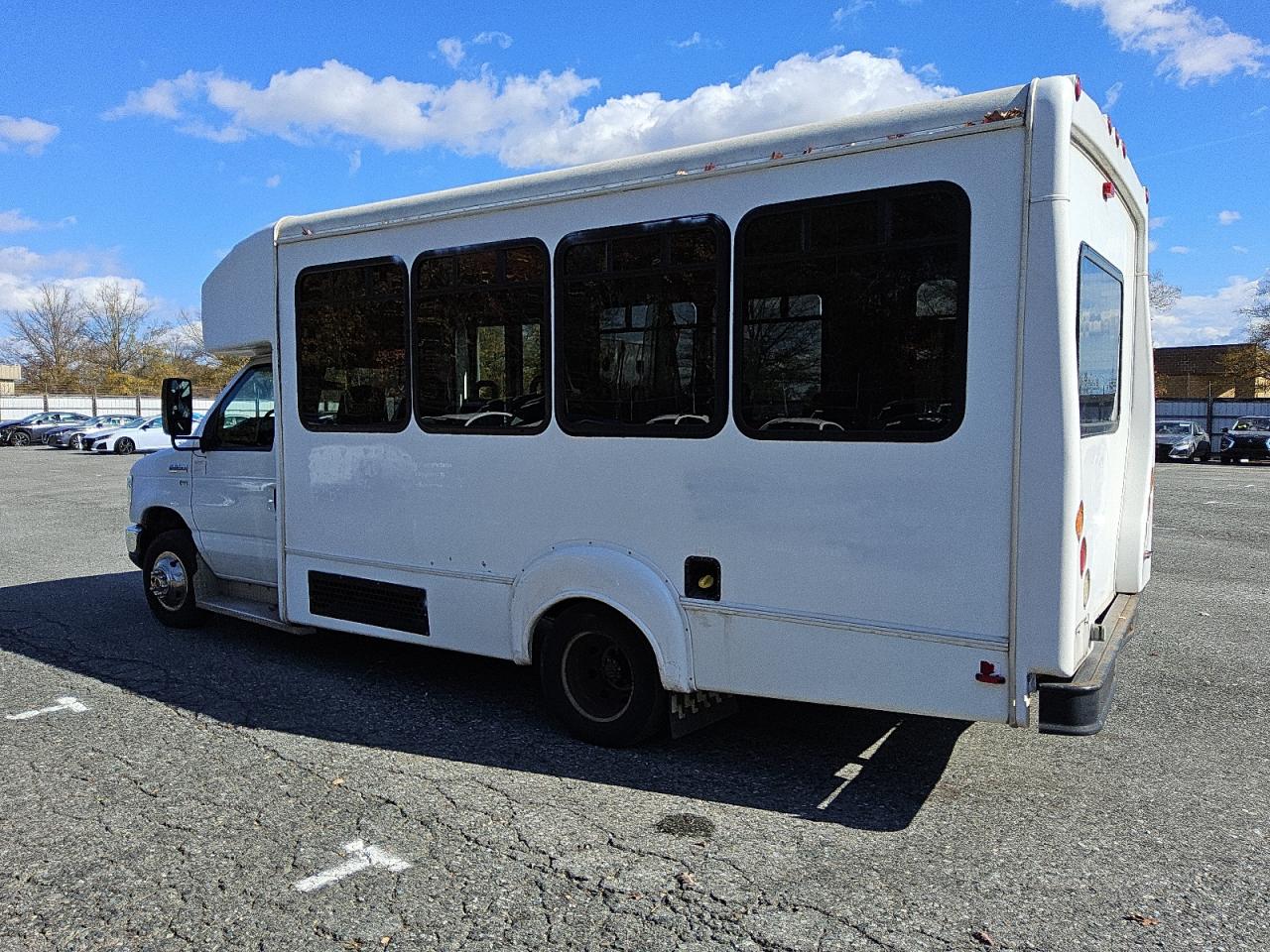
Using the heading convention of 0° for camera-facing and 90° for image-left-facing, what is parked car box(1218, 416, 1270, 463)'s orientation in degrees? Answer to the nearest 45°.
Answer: approximately 45°

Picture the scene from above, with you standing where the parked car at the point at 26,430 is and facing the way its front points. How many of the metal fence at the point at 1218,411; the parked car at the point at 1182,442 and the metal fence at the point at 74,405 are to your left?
2

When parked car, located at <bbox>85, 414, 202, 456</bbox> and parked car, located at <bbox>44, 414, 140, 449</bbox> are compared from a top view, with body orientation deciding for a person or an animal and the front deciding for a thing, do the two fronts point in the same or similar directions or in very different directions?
same or similar directions

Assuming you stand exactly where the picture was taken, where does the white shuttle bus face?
facing away from the viewer and to the left of the viewer

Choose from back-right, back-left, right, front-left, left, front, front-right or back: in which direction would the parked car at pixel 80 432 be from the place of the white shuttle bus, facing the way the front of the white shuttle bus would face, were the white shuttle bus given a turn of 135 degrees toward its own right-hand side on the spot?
back-left

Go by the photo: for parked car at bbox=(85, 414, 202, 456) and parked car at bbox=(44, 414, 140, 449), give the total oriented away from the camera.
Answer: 0

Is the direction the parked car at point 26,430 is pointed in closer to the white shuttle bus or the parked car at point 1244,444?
the white shuttle bus

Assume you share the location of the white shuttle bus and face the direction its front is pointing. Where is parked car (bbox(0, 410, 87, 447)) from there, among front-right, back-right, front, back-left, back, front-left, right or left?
front

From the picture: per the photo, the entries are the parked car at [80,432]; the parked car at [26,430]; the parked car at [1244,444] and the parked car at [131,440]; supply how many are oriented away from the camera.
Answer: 0

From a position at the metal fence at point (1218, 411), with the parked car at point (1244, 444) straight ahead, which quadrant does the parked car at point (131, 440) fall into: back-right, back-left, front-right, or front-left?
front-right

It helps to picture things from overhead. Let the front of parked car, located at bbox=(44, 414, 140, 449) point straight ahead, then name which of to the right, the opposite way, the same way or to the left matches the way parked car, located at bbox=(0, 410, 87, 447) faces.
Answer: the same way

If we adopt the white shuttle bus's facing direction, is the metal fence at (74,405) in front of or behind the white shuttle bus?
in front
